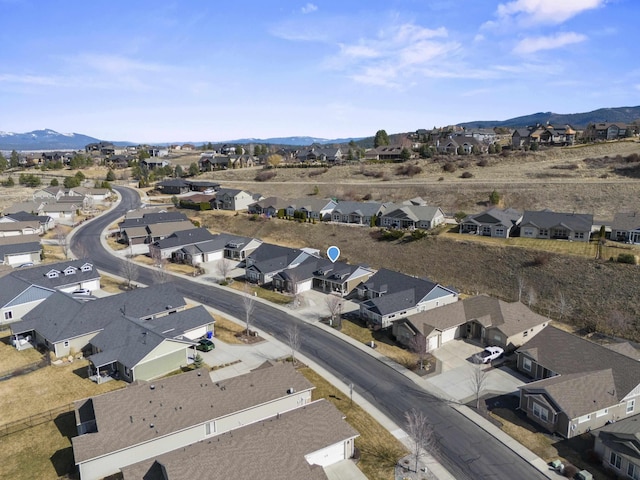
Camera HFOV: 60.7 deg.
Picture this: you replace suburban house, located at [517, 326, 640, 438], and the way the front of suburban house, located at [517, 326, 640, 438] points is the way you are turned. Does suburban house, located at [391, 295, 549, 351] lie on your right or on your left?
on your right

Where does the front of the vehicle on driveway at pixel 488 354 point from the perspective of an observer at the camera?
facing away from the viewer and to the right of the viewer

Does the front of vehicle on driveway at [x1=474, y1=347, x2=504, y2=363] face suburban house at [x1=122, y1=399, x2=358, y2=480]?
no

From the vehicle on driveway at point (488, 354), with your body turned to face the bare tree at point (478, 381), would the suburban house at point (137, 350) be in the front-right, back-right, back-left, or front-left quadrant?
front-right

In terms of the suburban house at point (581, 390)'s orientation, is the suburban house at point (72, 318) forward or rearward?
forward

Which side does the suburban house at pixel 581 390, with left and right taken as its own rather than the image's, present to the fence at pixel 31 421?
front

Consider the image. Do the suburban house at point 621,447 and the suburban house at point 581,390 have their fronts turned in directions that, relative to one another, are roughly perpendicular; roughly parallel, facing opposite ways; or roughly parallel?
roughly parallel

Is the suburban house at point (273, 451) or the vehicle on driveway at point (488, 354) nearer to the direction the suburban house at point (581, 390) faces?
the suburban house

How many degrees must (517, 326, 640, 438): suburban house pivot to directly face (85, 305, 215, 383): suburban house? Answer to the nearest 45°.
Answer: approximately 45° to its right

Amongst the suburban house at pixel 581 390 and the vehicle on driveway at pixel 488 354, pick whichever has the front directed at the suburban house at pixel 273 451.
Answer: the suburban house at pixel 581 390

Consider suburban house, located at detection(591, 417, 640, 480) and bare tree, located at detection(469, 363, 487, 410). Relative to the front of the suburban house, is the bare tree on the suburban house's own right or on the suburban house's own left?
on the suburban house's own right

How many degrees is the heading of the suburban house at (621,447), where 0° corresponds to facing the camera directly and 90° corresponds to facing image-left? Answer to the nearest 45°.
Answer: approximately 45°

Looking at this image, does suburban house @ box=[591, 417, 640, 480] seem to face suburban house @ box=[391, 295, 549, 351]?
no

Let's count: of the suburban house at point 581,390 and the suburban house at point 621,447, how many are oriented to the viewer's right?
0

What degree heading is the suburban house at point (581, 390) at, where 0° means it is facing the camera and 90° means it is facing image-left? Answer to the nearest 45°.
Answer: approximately 45°

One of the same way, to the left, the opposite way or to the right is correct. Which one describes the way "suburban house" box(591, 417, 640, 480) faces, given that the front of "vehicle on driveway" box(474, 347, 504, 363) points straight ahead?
the opposite way

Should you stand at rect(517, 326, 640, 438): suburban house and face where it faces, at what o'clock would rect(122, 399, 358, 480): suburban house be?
rect(122, 399, 358, 480): suburban house is roughly at 12 o'clock from rect(517, 326, 640, 438): suburban house.
